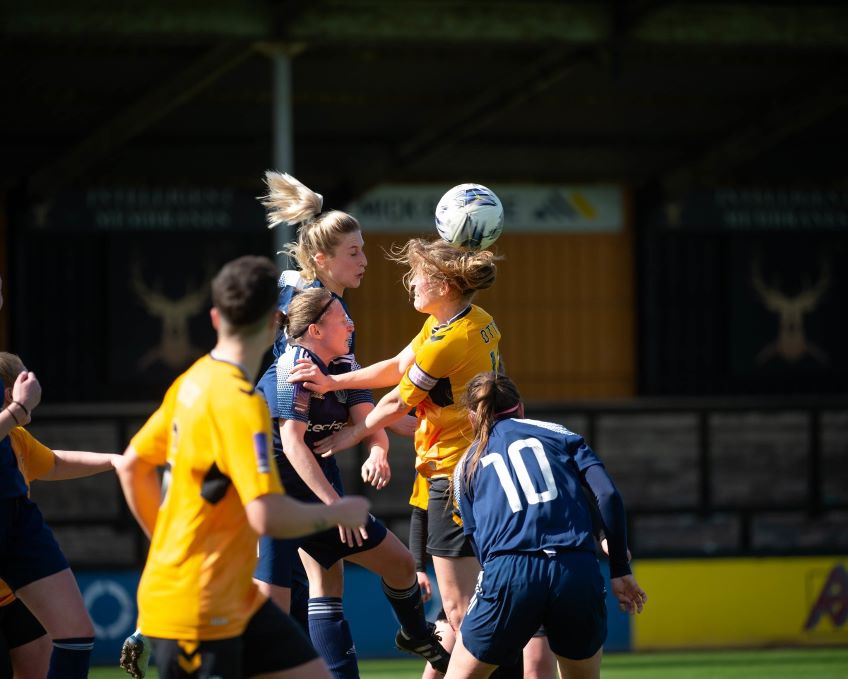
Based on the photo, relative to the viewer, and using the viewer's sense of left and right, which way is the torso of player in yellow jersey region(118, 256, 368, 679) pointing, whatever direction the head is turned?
facing away from the viewer and to the right of the viewer

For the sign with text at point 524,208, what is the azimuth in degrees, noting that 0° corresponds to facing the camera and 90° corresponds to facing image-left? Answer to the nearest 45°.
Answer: approximately 0°

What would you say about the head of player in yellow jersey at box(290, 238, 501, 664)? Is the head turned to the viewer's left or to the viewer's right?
to the viewer's left

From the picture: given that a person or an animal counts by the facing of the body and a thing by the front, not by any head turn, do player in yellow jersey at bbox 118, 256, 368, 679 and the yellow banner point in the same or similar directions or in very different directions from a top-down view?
very different directions

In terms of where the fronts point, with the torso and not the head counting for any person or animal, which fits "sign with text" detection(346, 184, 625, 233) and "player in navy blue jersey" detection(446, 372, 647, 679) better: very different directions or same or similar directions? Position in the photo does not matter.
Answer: very different directions

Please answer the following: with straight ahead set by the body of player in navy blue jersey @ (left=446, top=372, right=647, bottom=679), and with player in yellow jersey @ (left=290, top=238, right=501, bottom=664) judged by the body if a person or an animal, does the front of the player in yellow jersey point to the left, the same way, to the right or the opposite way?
to the left

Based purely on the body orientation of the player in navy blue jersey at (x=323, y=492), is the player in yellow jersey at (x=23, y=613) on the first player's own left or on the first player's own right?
on the first player's own right

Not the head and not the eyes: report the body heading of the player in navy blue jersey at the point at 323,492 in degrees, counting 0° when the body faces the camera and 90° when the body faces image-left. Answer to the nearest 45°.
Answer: approximately 315°

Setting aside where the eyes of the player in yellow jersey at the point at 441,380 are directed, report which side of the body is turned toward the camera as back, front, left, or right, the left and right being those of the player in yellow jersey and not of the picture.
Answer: left

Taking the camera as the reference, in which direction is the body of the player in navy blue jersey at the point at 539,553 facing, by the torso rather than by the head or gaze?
away from the camera

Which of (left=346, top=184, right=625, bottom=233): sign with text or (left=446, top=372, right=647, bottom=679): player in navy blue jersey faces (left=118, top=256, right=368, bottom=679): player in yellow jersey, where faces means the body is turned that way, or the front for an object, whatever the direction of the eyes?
the sign with text

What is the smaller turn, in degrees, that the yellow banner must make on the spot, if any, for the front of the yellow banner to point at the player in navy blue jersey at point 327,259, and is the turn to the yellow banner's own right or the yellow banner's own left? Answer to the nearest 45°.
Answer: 0° — it already faces them
